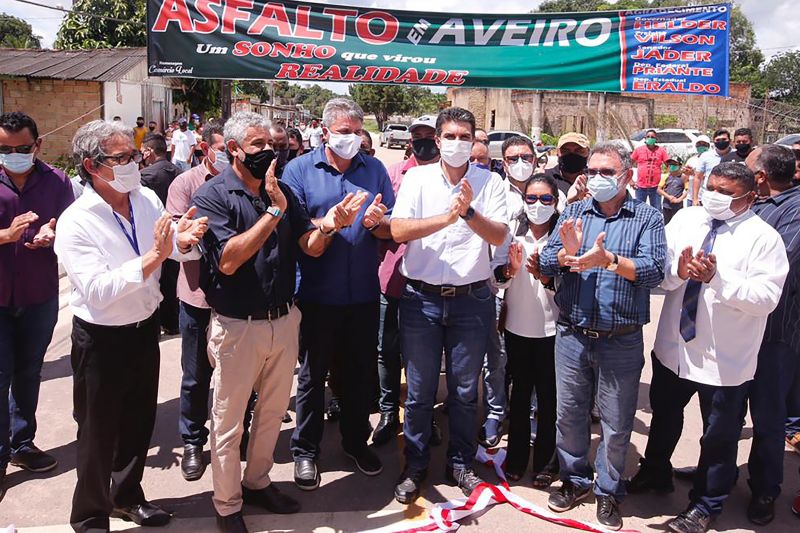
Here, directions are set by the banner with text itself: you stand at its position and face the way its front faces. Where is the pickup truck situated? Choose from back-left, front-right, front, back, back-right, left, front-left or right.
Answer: back

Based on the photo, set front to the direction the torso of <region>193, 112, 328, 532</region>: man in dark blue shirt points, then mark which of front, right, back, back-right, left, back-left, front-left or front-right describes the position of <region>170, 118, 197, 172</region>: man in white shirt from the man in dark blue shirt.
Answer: back-left

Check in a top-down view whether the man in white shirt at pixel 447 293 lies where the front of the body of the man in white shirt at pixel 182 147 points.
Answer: yes

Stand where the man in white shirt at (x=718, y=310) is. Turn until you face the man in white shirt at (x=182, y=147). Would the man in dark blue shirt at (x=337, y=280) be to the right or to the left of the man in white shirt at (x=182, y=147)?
left

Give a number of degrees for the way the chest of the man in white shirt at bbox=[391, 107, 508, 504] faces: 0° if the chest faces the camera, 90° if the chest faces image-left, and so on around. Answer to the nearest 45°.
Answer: approximately 0°

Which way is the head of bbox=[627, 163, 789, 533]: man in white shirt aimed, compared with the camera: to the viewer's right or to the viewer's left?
to the viewer's left

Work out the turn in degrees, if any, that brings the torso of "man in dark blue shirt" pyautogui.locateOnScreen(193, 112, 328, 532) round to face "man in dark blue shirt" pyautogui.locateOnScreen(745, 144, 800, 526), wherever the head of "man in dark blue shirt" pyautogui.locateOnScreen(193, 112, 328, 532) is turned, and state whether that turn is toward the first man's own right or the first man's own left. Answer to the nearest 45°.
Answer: approximately 45° to the first man's own left

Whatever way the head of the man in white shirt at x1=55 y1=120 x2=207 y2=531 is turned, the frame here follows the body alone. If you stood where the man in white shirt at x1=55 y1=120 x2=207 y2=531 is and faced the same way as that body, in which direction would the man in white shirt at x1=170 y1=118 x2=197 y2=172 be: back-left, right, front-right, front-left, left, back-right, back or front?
back-left
